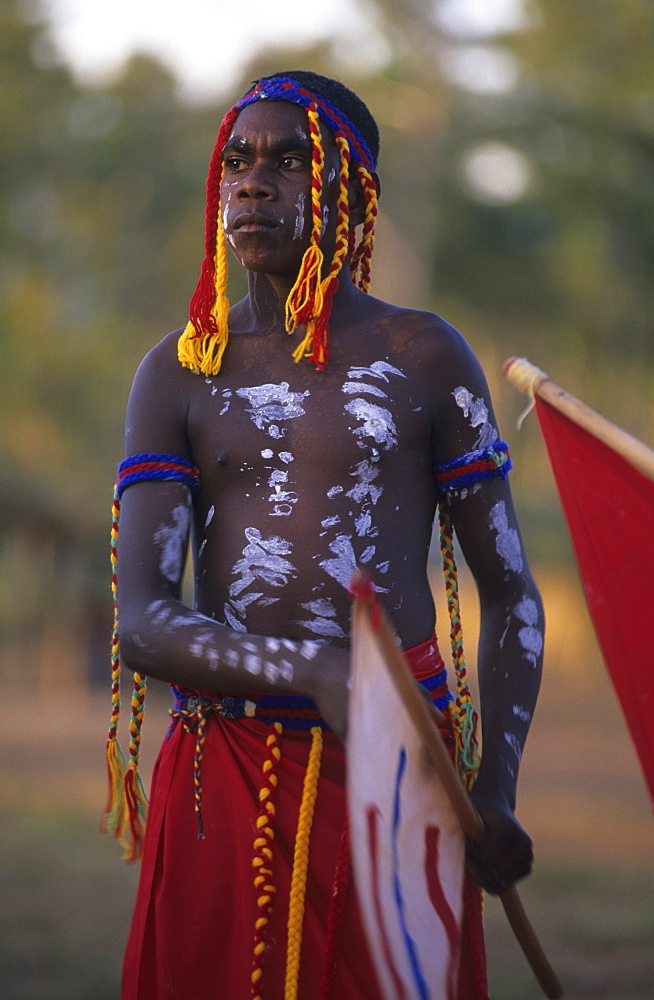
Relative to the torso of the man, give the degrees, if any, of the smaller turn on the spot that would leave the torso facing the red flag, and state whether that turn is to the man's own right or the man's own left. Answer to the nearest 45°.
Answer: approximately 135° to the man's own left

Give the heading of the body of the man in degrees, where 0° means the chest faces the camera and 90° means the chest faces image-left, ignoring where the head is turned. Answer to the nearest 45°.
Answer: approximately 45°
